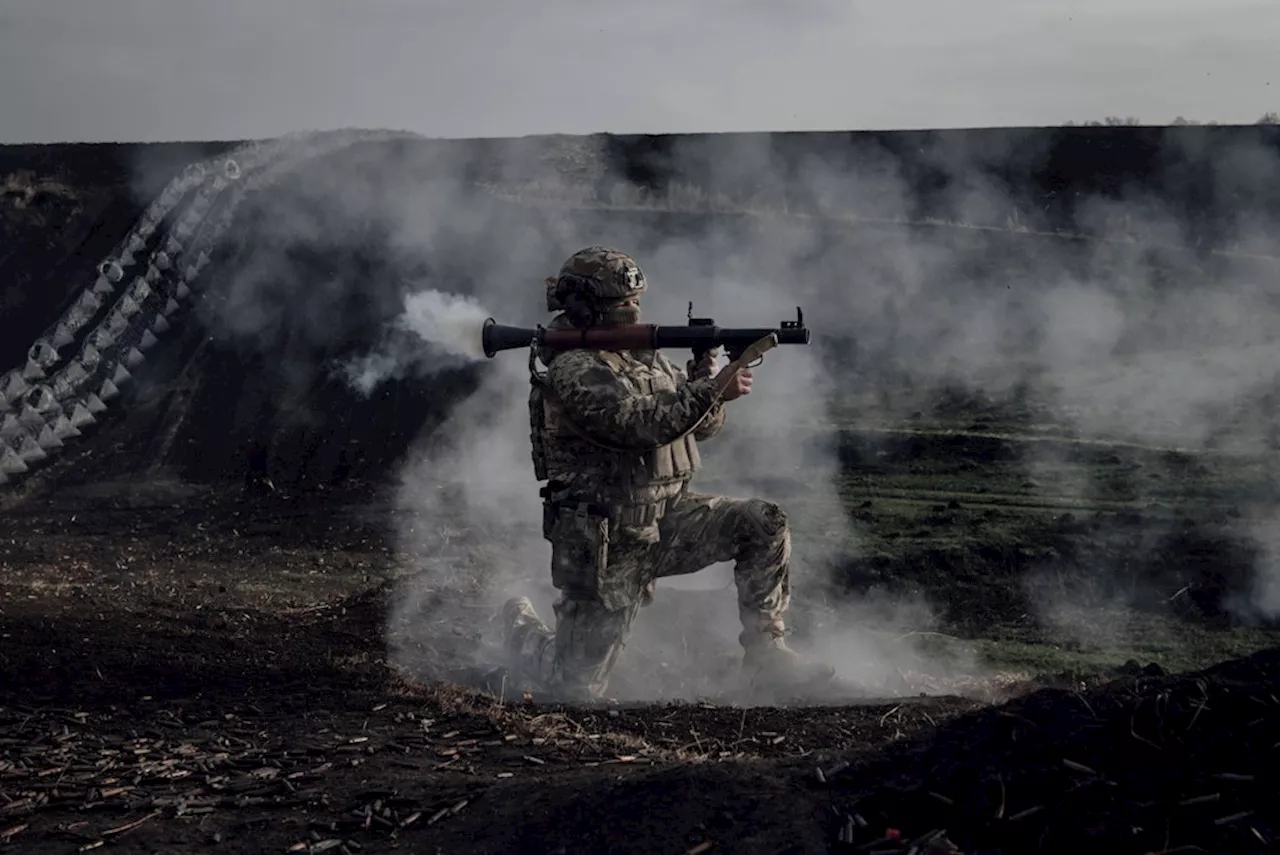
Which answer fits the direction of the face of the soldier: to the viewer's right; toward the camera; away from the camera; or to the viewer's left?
to the viewer's right

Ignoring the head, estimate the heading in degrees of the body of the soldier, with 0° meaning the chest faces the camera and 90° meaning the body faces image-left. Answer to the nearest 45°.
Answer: approximately 270°
